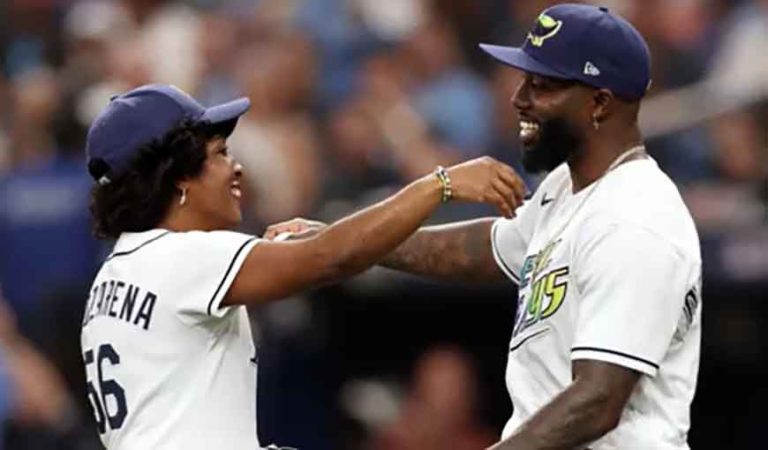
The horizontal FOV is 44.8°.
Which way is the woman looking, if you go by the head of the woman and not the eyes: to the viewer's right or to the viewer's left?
to the viewer's right

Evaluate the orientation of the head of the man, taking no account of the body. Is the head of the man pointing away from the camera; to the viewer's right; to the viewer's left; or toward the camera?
to the viewer's left

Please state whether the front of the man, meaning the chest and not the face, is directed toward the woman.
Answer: yes

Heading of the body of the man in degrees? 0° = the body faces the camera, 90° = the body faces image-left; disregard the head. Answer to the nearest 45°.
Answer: approximately 90°
